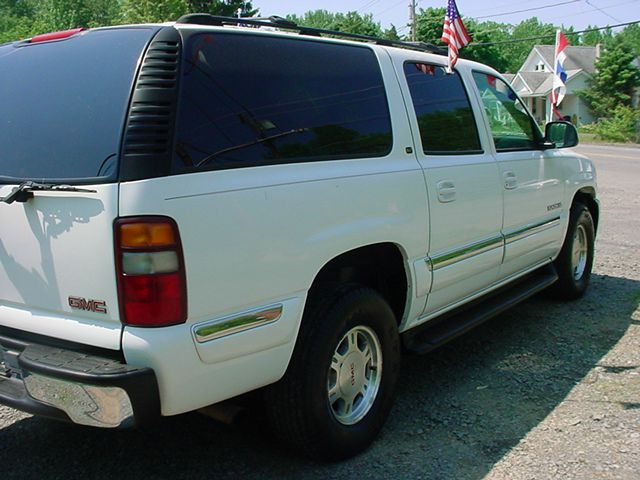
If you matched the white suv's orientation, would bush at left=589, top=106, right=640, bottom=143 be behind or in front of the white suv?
in front

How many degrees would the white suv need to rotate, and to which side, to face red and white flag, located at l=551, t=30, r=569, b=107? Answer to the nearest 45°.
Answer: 0° — it already faces it

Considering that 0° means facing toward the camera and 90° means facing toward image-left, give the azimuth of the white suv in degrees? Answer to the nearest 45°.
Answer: approximately 225°
